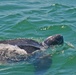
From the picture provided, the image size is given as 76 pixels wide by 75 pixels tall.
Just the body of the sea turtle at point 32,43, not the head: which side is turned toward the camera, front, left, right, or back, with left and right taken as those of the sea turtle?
right
